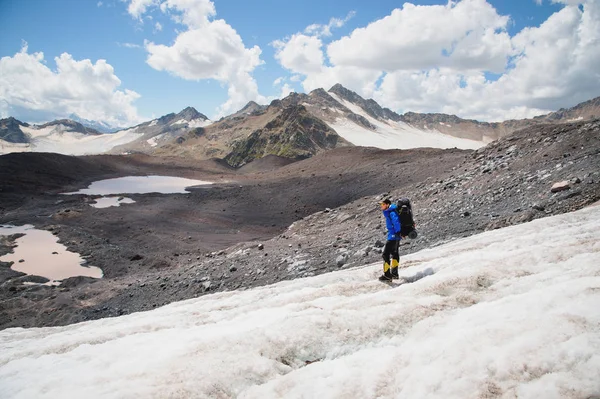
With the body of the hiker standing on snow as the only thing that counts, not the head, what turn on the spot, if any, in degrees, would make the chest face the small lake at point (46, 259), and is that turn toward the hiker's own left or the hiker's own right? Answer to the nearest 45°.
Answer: approximately 45° to the hiker's own right

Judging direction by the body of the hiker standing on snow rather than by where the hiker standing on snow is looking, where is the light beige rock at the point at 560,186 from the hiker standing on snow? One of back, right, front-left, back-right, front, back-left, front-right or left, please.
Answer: back-right

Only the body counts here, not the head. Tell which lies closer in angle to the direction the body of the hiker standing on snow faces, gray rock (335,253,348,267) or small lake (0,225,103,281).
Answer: the small lake

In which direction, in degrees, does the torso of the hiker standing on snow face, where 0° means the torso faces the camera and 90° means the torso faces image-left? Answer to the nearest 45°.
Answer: approximately 90°
